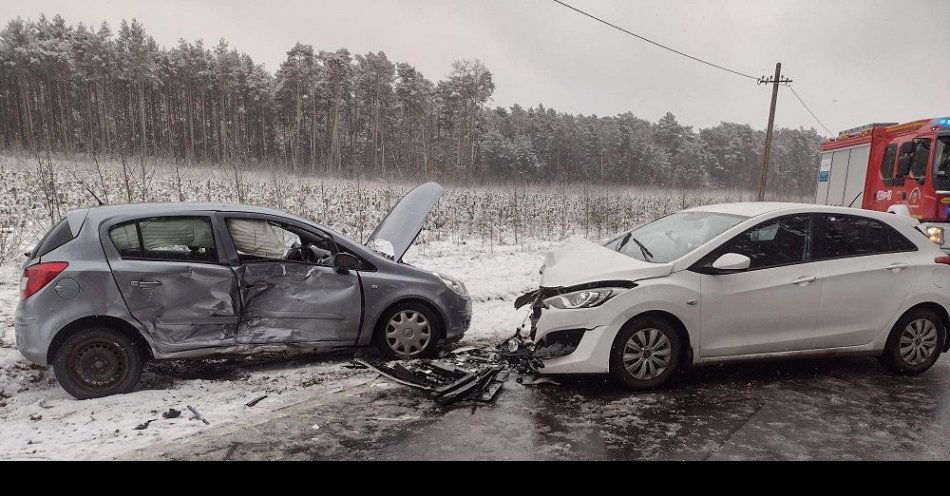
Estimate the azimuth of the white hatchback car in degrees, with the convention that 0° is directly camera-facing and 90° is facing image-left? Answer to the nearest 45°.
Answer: approximately 45°

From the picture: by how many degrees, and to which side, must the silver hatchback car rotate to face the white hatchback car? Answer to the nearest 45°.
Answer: approximately 45° to its right

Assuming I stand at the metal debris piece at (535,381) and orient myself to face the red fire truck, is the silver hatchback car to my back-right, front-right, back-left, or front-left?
back-left

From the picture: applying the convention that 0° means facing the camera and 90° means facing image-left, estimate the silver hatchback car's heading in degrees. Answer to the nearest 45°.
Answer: approximately 270°

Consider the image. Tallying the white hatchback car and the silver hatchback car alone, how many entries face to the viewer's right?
1

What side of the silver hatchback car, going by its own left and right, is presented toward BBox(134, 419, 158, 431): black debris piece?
right

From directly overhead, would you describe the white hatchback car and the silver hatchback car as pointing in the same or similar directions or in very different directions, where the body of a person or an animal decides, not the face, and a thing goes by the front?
very different directions

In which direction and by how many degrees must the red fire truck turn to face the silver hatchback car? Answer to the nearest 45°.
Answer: approximately 45° to its right

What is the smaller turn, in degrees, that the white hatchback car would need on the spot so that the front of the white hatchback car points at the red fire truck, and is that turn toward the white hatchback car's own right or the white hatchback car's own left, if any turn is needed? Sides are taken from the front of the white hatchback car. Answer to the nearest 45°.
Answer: approximately 135° to the white hatchback car's own right

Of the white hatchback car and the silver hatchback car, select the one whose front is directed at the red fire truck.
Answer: the silver hatchback car

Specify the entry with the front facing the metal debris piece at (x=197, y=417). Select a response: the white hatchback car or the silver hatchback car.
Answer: the white hatchback car
